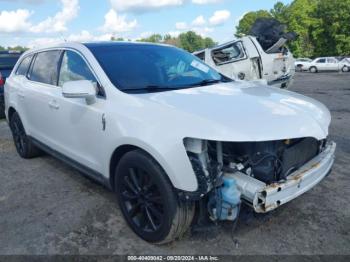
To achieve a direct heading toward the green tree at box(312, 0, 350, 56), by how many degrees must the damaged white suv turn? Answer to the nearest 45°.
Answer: approximately 90° to its left

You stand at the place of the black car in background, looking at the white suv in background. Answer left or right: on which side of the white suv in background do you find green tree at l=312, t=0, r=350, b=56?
left

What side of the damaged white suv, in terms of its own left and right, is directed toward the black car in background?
back

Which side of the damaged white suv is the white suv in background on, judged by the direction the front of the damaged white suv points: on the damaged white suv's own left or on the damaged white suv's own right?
on the damaged white suv's own left

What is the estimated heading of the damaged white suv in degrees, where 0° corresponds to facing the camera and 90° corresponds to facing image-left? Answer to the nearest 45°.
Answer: approximately 315°
